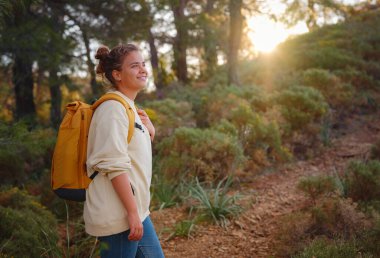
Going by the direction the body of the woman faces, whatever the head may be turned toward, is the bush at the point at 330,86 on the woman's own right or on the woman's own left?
on the woman's own left

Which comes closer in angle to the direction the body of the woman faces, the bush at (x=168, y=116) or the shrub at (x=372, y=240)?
the shrub

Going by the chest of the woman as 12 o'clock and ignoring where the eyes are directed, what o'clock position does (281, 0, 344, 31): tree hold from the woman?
The tree is roughly at 10 o'clock from the woman.

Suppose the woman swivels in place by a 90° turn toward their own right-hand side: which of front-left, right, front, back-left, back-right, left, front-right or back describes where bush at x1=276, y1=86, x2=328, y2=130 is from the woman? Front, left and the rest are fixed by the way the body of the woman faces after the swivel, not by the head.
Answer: back-left

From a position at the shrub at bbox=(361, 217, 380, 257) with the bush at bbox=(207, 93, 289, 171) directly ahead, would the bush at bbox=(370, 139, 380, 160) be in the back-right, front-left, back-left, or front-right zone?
front-right

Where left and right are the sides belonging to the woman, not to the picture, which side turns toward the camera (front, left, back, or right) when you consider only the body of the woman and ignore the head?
right

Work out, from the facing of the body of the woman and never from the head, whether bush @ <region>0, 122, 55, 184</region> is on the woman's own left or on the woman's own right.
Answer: on the woman's own left

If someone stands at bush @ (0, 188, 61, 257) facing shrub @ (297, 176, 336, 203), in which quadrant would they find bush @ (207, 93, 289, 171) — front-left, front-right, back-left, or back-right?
front-left

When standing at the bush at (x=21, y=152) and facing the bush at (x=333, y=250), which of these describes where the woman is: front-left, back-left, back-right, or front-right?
front-right

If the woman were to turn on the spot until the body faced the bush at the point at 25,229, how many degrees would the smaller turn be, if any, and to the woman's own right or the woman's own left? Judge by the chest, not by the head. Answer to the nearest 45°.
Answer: approximately 135° to the woman's own left

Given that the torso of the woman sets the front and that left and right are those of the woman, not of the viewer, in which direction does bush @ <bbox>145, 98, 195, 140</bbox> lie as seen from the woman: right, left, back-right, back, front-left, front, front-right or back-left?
left

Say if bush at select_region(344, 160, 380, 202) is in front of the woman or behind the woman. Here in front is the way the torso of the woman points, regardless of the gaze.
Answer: in front

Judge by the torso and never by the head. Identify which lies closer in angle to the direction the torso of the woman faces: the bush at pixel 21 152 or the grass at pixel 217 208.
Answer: the grass
